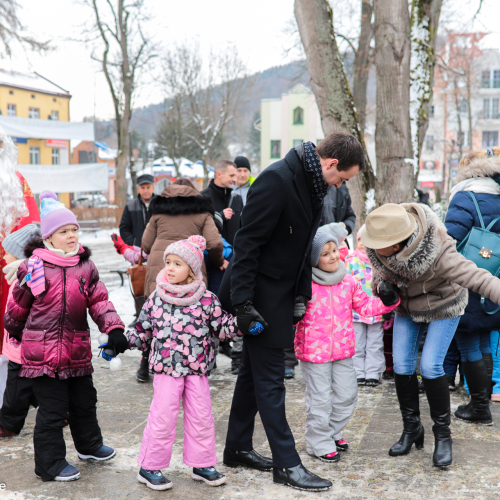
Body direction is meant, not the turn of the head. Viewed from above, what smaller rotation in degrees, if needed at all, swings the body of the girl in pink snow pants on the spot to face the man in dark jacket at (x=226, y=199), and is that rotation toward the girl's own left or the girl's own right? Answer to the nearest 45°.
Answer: approximately 180°

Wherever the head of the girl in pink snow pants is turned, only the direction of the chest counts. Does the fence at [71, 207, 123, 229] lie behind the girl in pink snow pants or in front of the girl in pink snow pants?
behind

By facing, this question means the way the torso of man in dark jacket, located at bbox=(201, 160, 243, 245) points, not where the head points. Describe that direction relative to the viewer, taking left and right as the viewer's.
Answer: facing the viewer and to the right of the viewer

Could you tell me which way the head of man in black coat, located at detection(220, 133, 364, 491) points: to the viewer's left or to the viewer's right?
to the viewer's right

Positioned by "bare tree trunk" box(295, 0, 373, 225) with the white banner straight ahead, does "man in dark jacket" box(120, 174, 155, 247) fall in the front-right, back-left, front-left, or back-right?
front-left

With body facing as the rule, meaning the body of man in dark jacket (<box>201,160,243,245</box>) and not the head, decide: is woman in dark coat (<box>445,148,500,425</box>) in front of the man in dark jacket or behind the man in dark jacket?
in front

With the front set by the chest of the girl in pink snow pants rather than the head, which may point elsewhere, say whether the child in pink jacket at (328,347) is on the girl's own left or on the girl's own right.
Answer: on the girl's own left

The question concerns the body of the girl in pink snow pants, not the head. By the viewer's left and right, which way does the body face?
facing the viewer

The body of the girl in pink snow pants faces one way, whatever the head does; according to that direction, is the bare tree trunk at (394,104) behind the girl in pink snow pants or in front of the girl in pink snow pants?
behind

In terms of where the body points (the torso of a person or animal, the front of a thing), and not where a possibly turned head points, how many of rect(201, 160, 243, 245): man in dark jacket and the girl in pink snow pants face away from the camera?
0

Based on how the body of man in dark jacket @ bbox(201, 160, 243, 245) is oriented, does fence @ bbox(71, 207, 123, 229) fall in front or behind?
behind

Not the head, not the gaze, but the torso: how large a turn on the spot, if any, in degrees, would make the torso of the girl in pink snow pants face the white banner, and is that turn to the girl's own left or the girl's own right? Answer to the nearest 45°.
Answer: approximately 180°
